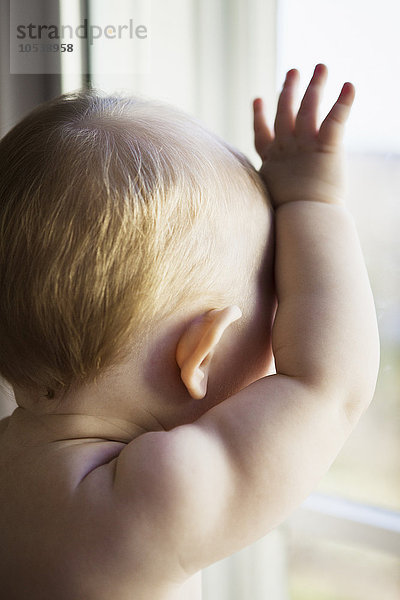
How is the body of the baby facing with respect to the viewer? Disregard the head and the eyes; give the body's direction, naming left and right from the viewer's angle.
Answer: facing away from the viewer and to the right of the viewer

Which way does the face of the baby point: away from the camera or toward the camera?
away from the camera
